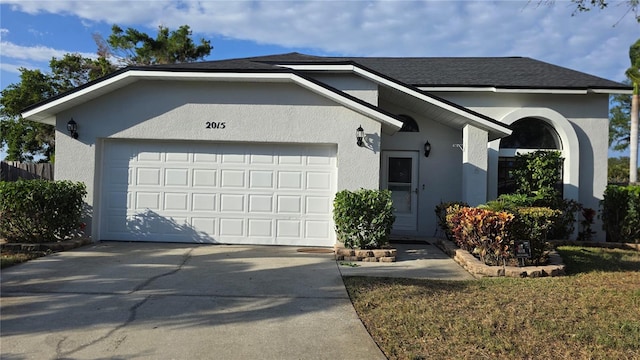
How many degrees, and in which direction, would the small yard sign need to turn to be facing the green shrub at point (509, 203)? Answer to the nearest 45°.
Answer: approximately 180°

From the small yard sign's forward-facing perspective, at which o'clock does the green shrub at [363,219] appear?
The green shrub is roughly at 3 o'clock from the small yard sign.

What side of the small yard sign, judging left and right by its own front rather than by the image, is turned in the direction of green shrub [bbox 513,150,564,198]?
back

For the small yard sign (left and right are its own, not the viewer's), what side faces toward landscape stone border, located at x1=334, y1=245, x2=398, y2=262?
right

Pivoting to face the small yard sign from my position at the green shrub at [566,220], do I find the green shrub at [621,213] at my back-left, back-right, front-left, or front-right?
back-left

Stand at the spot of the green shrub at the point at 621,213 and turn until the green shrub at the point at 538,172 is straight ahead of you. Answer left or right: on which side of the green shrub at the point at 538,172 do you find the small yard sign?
left

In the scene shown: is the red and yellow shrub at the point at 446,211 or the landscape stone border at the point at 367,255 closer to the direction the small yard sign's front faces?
the landscape stone border

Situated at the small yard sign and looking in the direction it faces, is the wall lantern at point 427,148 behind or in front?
behind

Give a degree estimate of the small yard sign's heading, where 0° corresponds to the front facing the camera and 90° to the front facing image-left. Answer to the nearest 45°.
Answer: approximately 0°

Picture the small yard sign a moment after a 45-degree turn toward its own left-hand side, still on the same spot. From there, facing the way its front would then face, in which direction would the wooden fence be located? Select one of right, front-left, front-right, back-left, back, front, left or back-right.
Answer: back-right
